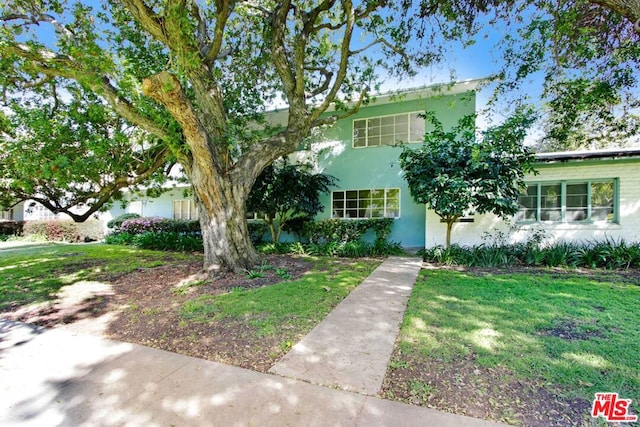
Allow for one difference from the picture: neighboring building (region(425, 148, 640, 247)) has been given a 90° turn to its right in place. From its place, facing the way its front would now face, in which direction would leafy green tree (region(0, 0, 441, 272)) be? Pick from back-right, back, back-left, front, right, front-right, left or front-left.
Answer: front-left

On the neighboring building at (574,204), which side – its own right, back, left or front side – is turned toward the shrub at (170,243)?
right

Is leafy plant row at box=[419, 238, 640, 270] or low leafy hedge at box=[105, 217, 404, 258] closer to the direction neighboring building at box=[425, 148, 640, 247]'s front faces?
the leafy plant row

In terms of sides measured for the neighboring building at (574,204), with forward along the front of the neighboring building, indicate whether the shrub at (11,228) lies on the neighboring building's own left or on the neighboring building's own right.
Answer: on the neighboring building's own right

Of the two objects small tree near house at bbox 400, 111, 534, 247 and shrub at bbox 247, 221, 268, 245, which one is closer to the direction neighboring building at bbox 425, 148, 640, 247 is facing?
the small tree near house

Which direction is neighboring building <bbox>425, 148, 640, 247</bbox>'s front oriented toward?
toward the camera

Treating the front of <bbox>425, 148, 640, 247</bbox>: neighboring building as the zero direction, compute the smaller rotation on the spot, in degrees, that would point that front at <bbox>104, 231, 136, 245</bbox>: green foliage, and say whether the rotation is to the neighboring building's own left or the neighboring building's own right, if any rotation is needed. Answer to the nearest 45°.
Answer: approximately 90° to the neighboring building's own right

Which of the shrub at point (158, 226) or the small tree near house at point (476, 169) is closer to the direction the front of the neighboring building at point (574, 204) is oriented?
the small tree near house

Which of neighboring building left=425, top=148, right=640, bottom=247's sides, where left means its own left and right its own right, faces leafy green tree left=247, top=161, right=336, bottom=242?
right

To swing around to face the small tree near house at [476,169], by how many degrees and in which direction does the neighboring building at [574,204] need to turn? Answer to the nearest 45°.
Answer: approximately 45° to its right
